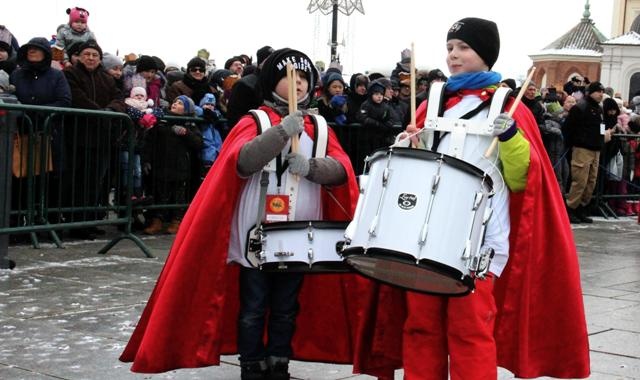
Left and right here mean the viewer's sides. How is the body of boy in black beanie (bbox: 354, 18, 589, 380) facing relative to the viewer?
facing the viewer and to the left of the viewer

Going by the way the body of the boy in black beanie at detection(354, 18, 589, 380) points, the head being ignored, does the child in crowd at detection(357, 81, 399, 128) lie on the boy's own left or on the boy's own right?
on the boy's own right

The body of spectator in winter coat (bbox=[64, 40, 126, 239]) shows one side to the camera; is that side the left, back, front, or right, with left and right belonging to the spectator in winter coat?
front

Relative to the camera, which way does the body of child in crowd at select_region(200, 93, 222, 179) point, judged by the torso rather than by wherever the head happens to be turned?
toward the camera

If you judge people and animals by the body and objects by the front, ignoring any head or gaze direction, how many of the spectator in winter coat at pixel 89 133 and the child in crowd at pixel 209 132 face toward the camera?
2

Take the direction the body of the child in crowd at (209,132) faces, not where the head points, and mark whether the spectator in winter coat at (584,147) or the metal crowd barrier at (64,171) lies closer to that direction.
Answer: the metal crowd barrier

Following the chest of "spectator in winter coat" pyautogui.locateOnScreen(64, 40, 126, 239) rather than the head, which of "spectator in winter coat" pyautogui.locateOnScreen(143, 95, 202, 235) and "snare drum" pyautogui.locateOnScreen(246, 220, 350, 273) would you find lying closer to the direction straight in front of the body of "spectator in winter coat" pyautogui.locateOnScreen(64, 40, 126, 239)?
the snare drum

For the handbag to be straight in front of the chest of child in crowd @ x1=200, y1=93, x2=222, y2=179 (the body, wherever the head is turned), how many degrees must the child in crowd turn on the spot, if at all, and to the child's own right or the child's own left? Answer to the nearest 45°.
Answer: approximately 45° to the child's own right
